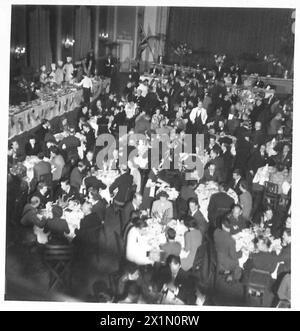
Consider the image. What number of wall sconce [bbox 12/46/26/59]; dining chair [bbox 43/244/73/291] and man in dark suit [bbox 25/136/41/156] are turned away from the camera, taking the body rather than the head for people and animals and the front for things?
1

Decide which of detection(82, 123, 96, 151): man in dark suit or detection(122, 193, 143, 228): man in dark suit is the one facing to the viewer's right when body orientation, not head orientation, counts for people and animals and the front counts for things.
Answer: detection(122, 193, 143, 228): man in dark suit

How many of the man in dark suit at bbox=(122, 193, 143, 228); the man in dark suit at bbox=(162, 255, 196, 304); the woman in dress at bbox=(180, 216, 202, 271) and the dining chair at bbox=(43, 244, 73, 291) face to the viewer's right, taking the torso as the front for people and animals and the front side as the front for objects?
1

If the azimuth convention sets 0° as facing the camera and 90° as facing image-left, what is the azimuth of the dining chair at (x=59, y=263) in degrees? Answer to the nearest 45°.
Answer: approximately 180°

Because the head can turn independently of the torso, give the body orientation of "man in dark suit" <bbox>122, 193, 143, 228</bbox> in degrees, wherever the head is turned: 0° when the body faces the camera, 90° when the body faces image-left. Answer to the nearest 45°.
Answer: approximately 270°

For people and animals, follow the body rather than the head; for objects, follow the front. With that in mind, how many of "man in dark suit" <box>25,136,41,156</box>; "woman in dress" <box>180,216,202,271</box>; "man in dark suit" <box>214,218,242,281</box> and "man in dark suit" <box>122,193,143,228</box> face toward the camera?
1
